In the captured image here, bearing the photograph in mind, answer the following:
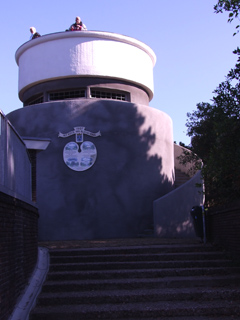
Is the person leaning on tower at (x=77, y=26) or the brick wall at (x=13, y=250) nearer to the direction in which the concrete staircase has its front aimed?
the brick wall

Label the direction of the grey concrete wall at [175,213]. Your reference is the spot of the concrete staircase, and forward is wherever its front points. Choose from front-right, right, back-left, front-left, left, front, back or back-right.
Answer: back

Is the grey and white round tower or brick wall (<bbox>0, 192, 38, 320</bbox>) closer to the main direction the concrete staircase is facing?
the brick wall

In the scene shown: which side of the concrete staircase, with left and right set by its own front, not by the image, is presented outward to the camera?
front

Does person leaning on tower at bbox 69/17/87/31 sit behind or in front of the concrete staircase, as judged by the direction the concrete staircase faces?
behind

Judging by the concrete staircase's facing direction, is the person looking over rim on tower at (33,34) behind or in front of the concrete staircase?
behind

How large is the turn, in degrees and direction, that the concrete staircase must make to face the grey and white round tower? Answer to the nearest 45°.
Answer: approximately 180°

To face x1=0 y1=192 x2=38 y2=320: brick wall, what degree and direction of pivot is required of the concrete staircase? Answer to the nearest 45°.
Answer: approximately 45° to its right
